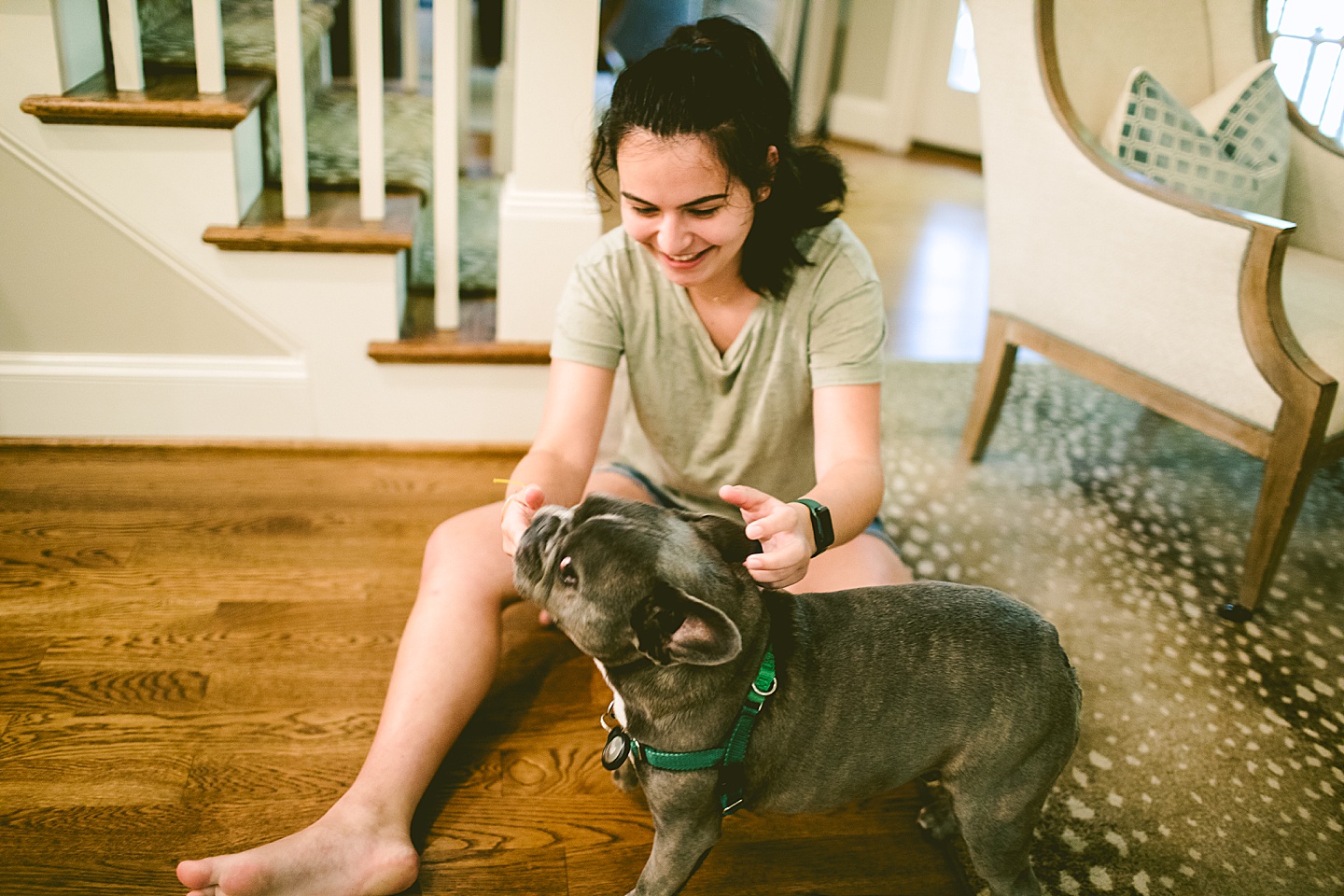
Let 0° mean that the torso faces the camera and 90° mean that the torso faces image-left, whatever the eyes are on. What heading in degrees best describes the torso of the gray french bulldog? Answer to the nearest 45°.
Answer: approximately 90°
